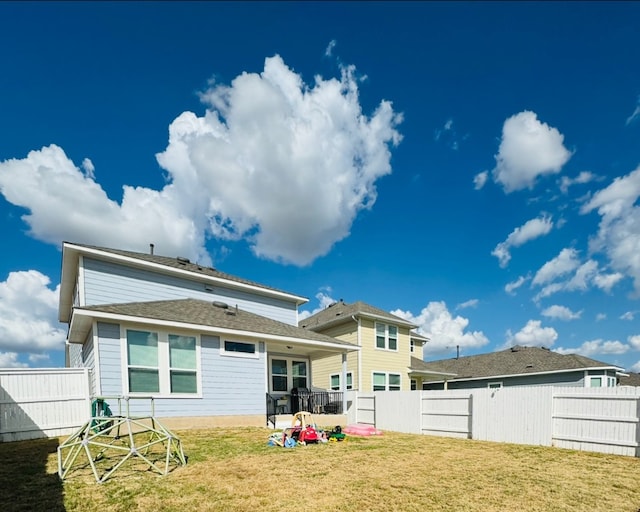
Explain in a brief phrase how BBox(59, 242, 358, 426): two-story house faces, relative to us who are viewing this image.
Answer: facing away from the viewer and to the left of the viewer

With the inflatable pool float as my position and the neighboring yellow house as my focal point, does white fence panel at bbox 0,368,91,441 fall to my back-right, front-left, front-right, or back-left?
back-left

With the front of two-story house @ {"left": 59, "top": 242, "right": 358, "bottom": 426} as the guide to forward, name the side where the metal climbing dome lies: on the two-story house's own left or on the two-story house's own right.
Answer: on the two-story house's own left

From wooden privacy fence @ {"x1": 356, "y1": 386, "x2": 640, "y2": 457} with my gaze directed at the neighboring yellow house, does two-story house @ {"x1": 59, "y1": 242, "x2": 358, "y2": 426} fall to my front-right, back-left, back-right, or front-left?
front-left

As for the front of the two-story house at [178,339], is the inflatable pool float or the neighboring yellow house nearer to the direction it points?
the neighboring yellow house

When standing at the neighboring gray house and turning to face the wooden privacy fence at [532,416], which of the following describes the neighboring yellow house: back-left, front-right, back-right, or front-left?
front-right

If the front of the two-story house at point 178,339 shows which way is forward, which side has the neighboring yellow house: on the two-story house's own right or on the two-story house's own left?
on the two-story house's own right

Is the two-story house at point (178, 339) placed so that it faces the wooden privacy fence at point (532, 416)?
no

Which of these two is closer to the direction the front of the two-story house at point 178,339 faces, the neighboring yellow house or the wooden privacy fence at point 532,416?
the neighboring yellow house

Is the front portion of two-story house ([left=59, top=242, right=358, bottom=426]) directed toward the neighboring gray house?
no

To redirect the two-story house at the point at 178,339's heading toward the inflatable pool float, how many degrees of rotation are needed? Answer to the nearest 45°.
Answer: approximately 135° to its right
